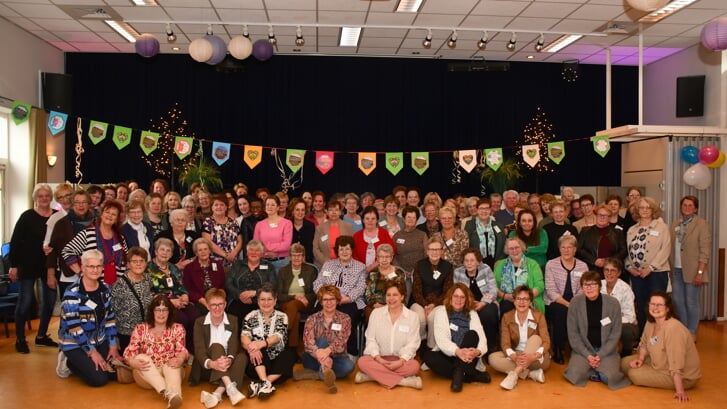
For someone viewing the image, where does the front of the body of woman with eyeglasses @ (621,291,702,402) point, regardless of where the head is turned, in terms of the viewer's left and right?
facing the viewer and to the left of the viewer

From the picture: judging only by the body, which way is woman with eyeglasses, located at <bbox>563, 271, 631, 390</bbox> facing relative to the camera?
toward the camera

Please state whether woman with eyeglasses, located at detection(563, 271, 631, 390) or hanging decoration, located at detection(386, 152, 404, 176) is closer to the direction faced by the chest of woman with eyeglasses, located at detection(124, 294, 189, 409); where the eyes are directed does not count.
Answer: the woman with eyeglasses

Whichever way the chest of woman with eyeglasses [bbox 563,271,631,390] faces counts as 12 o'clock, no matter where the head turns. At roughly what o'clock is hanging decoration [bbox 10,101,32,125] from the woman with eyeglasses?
The hanging decoration is roughly at 3 o'clock from the woman with eyeglasses.

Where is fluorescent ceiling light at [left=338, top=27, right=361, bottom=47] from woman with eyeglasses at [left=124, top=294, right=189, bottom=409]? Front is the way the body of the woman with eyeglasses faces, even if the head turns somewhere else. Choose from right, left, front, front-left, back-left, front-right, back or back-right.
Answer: back-left

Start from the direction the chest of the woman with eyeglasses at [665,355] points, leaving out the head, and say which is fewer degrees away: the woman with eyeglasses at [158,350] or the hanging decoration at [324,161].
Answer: the woman with eyeglasses

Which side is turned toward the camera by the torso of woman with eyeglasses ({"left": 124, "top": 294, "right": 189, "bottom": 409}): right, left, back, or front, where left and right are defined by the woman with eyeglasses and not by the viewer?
front

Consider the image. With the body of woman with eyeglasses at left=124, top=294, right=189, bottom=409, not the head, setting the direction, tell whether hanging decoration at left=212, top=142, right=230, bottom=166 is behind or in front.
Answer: behind

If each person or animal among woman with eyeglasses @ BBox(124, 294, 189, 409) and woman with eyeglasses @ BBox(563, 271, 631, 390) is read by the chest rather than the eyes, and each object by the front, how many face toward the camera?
2
